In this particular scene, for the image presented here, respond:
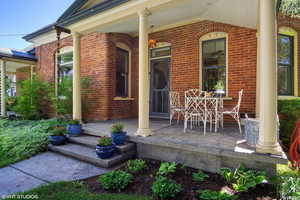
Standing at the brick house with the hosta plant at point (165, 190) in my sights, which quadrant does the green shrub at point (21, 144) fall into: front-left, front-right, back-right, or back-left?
front-right

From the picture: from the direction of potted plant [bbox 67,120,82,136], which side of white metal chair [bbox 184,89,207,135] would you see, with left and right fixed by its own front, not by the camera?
left

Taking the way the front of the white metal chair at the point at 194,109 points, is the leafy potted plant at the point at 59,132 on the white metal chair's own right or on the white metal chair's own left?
on the white metal chair's own left

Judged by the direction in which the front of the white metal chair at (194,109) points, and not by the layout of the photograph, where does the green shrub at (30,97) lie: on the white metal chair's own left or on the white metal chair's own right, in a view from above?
on the white metal chair's own left

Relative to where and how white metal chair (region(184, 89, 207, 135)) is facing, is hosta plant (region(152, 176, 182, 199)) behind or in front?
behind

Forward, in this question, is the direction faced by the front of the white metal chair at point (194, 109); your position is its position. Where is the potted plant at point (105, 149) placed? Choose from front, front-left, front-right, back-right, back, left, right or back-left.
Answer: back-left

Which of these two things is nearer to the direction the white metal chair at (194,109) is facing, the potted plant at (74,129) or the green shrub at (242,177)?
the potted plant

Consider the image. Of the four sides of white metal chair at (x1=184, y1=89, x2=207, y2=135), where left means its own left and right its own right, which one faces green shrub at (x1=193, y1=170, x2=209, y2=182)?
back

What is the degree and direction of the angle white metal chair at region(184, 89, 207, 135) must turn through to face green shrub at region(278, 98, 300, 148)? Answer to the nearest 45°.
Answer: approximately 90° to its right

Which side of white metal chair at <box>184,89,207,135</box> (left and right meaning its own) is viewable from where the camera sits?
back

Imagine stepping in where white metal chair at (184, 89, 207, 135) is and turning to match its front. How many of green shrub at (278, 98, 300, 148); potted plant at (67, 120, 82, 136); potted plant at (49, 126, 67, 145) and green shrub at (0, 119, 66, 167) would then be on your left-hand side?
3

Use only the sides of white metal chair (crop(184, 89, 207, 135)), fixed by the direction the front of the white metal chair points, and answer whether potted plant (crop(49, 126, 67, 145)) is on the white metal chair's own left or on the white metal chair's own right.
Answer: on the white metal chair's own left

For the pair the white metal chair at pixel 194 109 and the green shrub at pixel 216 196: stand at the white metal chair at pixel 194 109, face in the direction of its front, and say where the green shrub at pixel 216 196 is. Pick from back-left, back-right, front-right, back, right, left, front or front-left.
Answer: back

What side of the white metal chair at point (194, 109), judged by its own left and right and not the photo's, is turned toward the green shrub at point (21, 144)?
left

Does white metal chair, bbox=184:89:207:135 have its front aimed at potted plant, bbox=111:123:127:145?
no

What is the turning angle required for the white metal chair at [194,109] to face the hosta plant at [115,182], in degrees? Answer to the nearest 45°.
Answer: approximately 135° to its left
